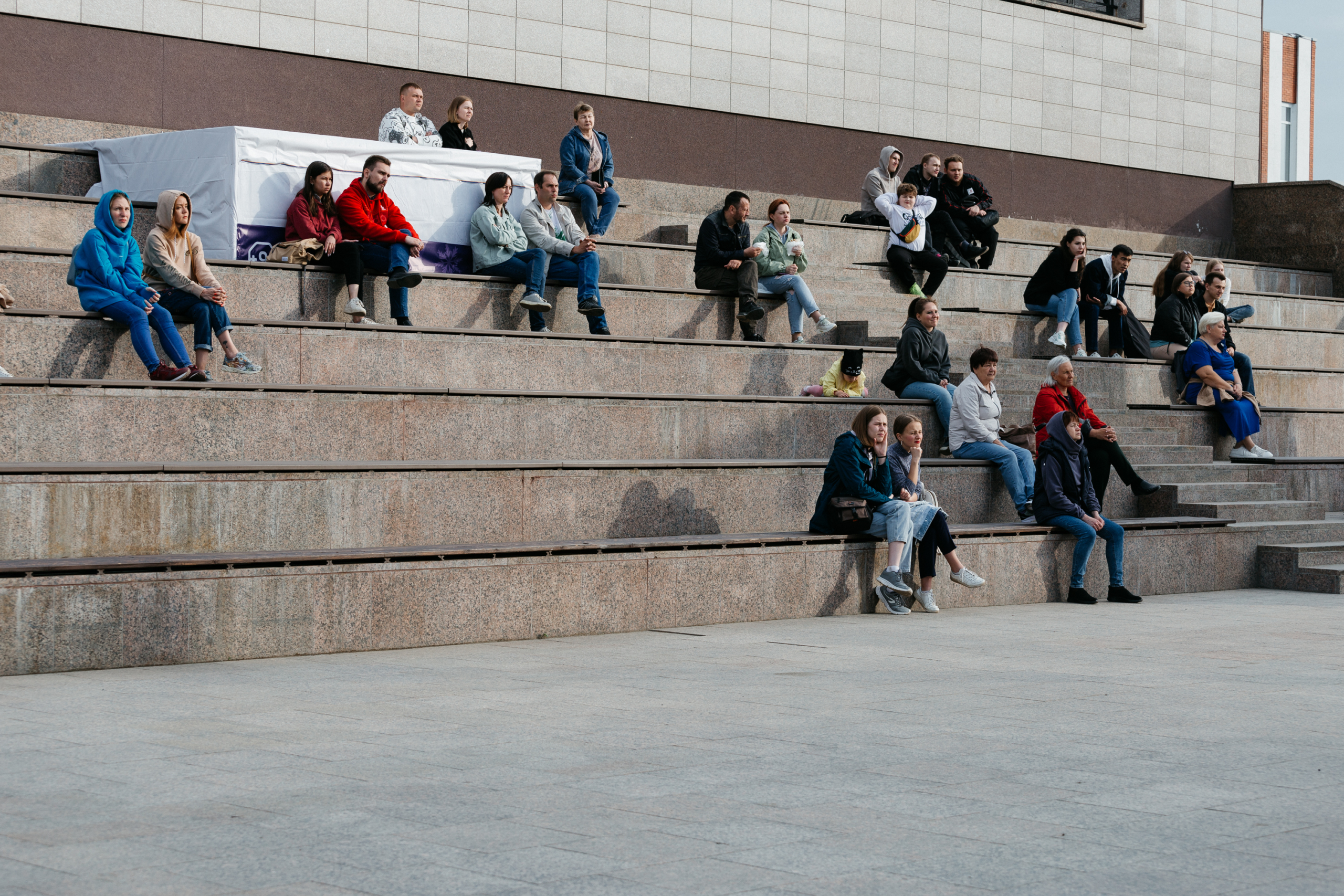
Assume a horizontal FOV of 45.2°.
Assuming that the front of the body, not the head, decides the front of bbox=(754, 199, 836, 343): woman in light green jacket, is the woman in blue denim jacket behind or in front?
behind

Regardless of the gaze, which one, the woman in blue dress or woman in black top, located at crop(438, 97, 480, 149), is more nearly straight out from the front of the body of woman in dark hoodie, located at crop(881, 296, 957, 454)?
the woman in blue dress

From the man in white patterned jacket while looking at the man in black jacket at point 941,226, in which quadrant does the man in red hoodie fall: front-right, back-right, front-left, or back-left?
back-right

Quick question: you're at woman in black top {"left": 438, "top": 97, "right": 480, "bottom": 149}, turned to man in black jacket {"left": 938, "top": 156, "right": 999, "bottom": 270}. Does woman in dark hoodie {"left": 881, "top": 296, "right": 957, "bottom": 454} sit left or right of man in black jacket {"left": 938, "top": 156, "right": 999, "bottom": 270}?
right

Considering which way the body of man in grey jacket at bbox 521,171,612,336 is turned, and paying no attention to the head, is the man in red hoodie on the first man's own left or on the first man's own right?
on the first man's own right

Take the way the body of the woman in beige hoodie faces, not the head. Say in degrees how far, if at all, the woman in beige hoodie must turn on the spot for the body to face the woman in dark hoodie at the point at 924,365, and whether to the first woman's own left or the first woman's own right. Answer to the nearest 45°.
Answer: approximately 45° to the first woman's own left

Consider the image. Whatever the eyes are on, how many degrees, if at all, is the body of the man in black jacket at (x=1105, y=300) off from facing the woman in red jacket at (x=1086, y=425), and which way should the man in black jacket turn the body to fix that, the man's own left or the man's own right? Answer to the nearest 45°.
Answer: approximately 45° to the man's own right

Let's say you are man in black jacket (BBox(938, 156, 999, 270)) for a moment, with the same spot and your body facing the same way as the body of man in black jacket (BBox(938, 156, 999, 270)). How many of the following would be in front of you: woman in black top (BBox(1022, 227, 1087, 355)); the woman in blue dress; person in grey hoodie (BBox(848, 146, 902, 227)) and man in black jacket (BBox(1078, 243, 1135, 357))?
3

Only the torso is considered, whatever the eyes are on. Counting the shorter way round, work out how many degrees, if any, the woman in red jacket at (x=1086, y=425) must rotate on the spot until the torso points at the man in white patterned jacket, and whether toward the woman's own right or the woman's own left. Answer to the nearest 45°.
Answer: approximately 135° to the woman's own right

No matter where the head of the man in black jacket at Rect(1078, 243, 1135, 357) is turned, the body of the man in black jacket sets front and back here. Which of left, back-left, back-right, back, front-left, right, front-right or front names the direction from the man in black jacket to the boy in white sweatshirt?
back-right

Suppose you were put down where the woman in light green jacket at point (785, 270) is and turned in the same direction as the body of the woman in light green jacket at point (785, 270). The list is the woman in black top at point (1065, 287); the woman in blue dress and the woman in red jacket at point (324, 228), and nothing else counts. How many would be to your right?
1

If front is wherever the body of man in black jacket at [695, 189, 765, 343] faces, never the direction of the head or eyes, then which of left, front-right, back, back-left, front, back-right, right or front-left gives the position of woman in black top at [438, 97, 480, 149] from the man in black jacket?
back-right

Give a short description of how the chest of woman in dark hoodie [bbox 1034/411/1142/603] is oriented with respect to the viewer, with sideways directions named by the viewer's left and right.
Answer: facing the viewer and to the right of the viewer

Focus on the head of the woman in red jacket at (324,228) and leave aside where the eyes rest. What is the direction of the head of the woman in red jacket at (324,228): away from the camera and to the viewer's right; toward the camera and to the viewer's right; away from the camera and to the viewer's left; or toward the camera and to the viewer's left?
toward the camera and to the viewer's right

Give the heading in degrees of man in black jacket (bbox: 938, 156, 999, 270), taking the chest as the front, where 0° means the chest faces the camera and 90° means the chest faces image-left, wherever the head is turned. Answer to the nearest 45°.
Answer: approximately 315°
